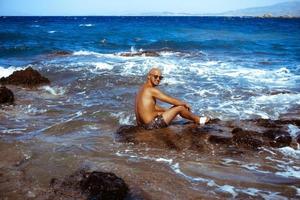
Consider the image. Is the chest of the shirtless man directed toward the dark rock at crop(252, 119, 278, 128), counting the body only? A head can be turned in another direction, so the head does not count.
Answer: yes

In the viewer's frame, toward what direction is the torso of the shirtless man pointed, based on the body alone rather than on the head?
to the viewer's right

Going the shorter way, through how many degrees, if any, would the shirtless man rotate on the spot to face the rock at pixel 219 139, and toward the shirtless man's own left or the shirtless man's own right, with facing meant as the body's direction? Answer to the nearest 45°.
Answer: approximately 45° to the shirtless man's own right

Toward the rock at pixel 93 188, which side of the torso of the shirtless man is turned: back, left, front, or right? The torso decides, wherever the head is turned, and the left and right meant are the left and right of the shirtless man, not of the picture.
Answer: right
